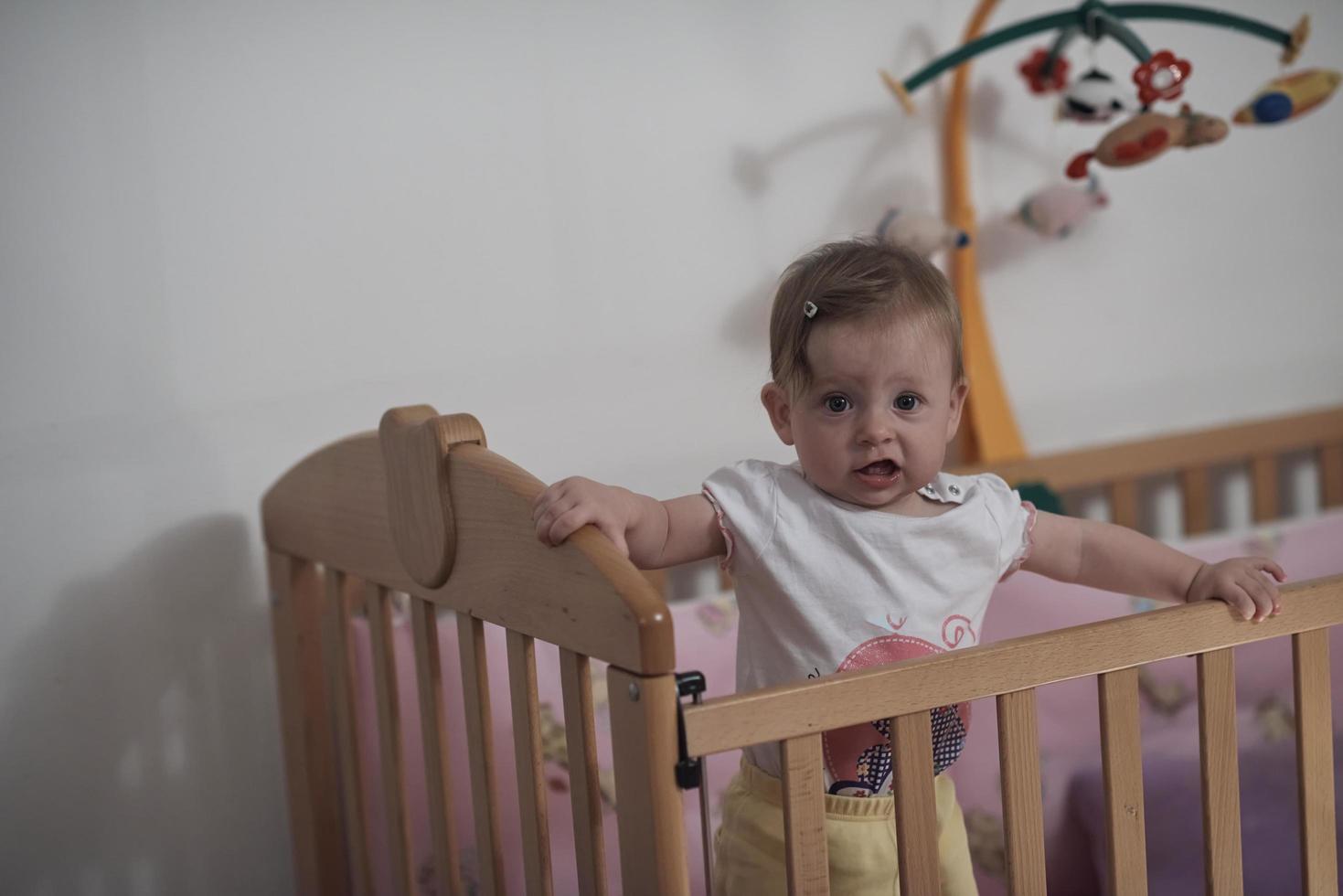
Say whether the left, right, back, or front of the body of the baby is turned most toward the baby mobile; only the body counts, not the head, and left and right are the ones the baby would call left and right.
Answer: back

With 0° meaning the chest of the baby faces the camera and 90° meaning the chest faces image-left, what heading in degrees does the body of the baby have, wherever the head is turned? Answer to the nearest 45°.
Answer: approximately 0°

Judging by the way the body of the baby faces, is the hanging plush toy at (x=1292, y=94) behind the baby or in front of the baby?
behind

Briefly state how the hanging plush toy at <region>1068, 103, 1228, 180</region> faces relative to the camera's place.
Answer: facing to the right of the viewer

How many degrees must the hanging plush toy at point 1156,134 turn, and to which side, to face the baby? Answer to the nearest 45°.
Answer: approximately 90° to its right

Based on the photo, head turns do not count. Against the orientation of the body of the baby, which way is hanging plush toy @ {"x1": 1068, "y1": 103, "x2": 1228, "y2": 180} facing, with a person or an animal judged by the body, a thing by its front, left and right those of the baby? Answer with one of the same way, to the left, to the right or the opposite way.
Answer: to the left
